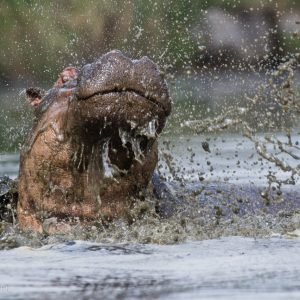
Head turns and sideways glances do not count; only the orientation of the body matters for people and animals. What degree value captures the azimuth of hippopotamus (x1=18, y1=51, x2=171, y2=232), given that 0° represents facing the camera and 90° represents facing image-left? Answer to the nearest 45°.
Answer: approximately 315°
